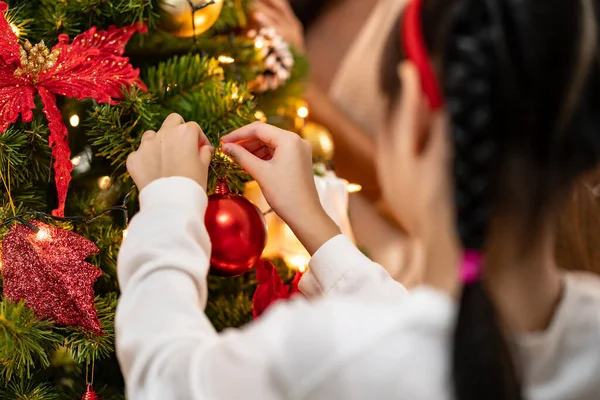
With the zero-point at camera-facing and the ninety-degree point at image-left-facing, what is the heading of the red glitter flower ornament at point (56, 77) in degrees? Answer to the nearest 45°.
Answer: approximately 0°
